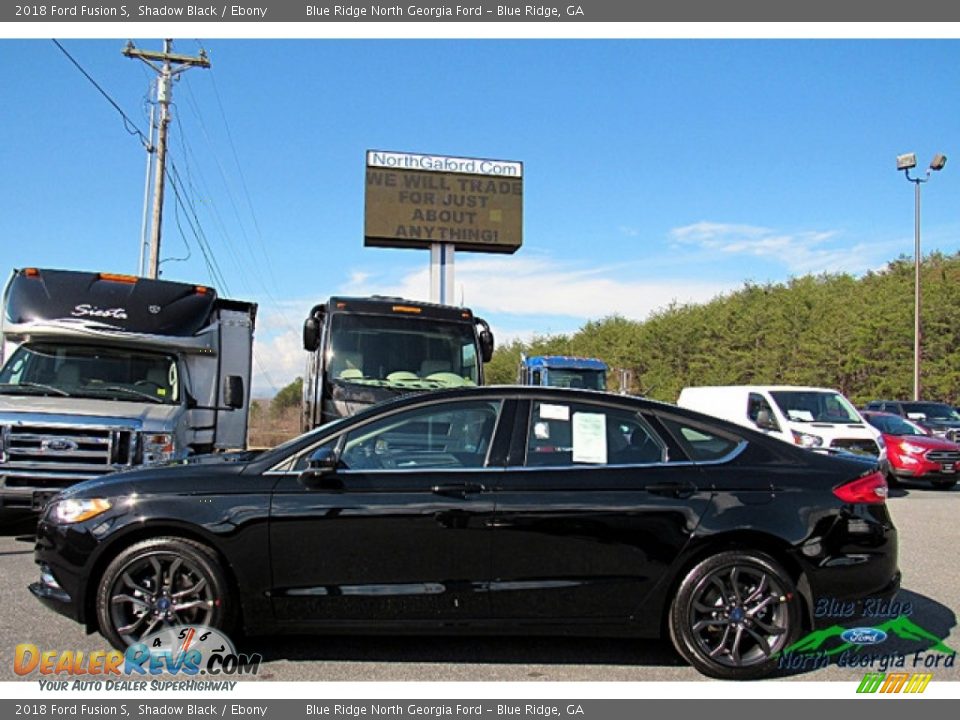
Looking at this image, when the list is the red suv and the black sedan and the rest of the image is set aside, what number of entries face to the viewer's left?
1

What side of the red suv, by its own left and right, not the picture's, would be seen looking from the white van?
right

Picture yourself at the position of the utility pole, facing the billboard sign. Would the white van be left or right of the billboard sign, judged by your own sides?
right

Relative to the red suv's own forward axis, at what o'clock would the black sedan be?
The black sedan is roughly at 2 o'clock from the red suv.

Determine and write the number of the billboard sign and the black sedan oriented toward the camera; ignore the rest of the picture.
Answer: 1

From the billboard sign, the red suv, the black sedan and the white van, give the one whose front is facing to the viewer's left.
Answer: the black sedan

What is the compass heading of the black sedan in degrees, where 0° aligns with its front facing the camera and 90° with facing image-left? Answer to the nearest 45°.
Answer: approximately 90°

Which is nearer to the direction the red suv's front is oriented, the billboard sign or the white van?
the white van

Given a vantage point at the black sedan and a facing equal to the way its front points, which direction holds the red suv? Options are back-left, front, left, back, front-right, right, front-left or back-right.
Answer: back-right

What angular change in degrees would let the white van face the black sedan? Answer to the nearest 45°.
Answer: approximately 45° to its right

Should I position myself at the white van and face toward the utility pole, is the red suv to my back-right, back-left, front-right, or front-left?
back-right

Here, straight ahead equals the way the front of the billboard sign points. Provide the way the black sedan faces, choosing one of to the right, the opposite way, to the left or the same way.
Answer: to the right

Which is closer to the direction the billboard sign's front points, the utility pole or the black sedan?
the black sedan

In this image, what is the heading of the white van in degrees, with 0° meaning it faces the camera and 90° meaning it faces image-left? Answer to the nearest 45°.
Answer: approximately 315°
